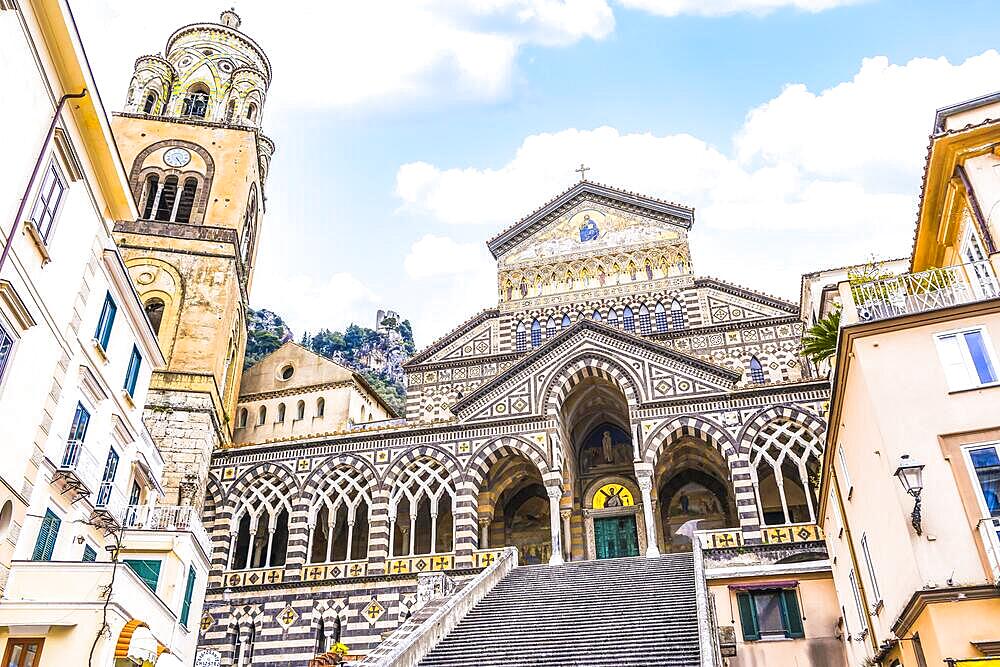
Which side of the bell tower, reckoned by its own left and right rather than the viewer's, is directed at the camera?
front

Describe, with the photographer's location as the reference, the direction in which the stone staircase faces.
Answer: facing the viewer

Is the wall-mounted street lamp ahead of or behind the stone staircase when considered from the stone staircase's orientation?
ahead

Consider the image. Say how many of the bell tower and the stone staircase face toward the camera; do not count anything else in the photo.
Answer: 2

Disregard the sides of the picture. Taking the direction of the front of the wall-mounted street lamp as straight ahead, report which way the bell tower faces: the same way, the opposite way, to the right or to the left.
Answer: to the left

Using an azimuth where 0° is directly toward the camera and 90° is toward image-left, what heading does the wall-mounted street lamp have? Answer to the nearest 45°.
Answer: approximately 45°
